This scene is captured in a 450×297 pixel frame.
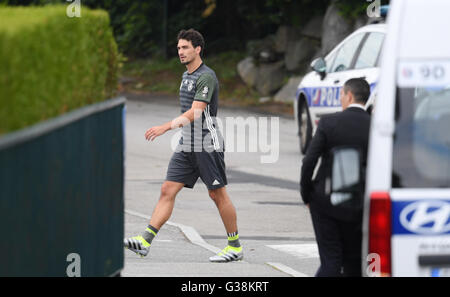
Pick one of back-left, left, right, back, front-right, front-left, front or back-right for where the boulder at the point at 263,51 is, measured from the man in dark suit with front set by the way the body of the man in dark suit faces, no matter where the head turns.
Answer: front-right

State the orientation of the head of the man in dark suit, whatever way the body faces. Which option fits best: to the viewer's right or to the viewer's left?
to the viewer's left

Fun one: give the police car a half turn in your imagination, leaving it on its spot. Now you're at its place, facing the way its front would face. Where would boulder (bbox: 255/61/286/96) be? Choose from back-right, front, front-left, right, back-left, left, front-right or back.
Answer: back-left

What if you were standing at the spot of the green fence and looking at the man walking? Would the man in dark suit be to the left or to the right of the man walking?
right

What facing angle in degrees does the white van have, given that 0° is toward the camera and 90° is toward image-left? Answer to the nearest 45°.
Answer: approximately 180°

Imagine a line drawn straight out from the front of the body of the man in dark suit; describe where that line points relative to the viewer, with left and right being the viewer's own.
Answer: facing away from the viewer and to the left of the viewer

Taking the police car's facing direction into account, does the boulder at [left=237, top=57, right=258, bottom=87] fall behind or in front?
in front

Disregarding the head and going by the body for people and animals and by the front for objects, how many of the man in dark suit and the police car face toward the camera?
0

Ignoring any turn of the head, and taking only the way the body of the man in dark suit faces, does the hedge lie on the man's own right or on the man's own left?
on the man's own left

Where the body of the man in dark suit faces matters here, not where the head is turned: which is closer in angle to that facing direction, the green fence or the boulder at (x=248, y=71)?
the boulder

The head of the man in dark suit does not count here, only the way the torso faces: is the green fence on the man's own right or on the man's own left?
on the man's own left

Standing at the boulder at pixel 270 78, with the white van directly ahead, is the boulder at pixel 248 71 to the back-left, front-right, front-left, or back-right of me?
back-right

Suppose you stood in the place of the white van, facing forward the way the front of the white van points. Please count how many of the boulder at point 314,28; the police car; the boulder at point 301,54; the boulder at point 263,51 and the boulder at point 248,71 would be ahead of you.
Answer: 5
